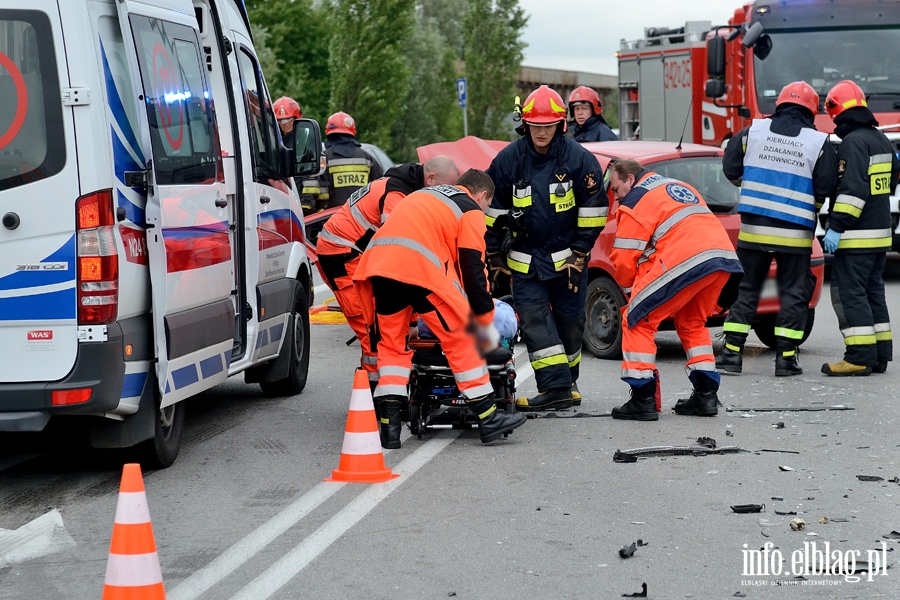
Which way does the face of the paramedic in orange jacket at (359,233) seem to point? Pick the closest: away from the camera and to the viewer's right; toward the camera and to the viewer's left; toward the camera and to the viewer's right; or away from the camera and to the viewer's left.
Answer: away from the camera and to the viewer's right

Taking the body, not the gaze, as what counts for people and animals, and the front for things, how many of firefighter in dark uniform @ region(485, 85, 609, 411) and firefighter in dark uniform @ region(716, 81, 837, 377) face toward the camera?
1

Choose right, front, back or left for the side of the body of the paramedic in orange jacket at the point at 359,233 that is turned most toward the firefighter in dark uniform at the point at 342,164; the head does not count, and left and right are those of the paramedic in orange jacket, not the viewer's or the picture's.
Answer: left

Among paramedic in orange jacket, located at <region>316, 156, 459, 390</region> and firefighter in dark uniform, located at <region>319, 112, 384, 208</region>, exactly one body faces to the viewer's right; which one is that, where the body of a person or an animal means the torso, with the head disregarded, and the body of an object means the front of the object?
the paramedic in orange jacket

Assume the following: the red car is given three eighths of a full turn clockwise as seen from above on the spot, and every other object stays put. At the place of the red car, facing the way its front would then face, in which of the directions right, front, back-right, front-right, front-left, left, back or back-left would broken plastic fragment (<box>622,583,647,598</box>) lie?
right

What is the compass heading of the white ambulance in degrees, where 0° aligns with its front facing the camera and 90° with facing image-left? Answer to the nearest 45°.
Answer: approximately 225°

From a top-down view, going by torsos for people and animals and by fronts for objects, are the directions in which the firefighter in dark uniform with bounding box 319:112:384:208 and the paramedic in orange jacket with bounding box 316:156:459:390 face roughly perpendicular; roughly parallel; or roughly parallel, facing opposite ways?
roughly perpendicular

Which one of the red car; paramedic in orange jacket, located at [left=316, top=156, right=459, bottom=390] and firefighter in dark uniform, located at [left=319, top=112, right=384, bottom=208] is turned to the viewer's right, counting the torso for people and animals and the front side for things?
the paramedic in orange jacket
